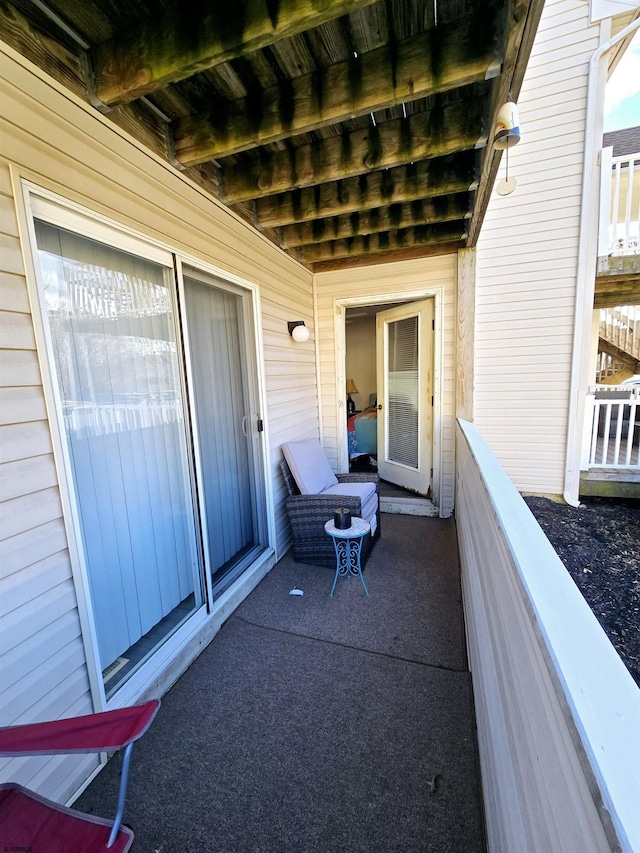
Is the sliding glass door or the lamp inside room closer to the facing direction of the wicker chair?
the sliding glass door

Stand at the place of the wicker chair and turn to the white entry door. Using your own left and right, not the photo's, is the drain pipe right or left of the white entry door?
right

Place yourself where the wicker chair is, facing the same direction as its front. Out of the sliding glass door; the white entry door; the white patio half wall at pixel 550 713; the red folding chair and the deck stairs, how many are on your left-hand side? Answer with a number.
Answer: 2

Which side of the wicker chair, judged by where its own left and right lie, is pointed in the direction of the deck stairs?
left

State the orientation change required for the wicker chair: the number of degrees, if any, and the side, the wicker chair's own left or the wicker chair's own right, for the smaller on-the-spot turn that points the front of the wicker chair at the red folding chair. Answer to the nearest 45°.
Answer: approximately 45° to the wicker chair's own right

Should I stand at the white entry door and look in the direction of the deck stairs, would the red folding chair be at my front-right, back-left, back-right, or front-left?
back-right

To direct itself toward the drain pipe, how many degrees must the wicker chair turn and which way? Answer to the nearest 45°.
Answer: approximately 45° to its left

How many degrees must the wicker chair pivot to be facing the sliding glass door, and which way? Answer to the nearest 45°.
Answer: approximately 90° to its right

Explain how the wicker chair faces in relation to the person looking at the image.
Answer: facing the viewer and to the right of the viewer
